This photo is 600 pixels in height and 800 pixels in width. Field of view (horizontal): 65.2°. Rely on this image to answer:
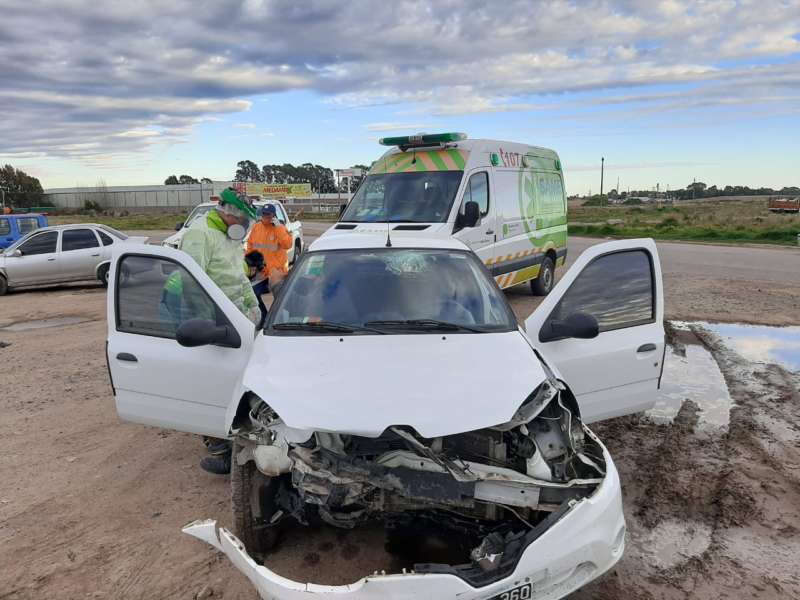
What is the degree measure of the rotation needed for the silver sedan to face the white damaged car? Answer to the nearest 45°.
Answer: approximately 90° to its left

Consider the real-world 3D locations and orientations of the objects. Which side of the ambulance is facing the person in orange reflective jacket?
front

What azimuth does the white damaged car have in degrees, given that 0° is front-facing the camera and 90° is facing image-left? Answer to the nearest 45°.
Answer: approximately 0°

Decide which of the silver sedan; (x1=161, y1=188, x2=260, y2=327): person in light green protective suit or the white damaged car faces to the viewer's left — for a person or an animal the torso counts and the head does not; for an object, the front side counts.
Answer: the silver sedan

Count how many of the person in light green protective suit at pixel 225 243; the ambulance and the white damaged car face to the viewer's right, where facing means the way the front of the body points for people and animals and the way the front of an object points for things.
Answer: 1

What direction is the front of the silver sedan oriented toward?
to the viewer's left

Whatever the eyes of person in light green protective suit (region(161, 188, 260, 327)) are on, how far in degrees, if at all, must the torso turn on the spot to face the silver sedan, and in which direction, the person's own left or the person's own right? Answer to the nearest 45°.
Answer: approximately 90° to the person's own left

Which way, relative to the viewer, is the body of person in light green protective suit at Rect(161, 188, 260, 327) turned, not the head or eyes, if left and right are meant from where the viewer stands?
facing to the right of the viewer
